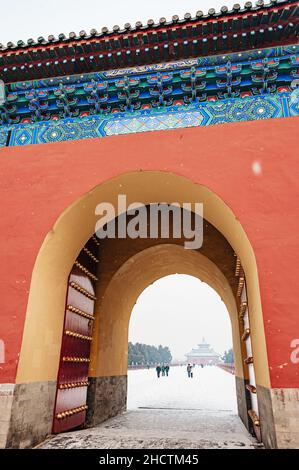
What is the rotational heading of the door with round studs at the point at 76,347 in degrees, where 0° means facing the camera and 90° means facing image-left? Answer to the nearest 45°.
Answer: approximately 315°
